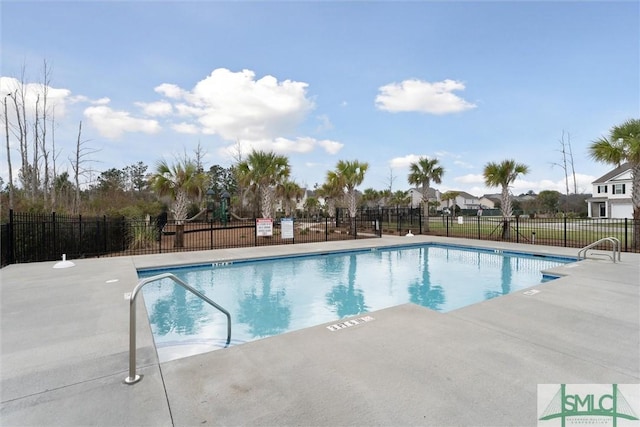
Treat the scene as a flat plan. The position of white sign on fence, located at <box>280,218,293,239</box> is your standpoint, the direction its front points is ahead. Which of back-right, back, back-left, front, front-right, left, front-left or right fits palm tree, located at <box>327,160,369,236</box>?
back-left

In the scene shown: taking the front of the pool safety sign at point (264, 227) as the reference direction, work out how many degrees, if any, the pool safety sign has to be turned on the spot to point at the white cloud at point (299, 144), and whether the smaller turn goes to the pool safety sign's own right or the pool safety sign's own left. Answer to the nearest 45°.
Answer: approximately 180°

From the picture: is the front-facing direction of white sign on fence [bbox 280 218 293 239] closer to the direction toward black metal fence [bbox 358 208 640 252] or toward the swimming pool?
the swimming pool

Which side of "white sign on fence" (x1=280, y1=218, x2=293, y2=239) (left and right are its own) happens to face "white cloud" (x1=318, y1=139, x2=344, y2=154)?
back

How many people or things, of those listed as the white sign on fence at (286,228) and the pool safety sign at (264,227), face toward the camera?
2

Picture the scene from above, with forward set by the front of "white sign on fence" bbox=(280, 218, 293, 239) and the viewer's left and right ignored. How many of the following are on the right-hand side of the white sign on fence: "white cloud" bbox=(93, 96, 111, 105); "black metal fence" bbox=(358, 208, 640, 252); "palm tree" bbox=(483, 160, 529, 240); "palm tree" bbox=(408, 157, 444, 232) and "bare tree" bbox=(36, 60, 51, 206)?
2

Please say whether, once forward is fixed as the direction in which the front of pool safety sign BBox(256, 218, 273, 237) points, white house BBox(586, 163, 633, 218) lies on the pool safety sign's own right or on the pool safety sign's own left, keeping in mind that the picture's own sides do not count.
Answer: on the pool safety sign's own left

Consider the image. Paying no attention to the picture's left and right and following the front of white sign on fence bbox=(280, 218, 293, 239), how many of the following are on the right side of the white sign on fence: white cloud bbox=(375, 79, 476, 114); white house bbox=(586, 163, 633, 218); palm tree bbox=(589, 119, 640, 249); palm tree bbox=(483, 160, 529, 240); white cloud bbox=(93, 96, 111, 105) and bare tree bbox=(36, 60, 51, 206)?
2

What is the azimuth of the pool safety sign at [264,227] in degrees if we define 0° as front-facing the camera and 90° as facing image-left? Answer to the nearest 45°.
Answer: approximately 0°
